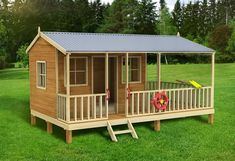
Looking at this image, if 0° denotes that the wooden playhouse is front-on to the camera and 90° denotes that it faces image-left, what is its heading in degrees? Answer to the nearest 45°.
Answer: approximately 315°
